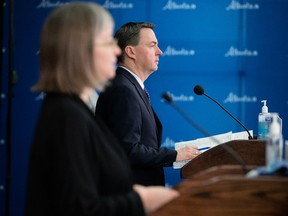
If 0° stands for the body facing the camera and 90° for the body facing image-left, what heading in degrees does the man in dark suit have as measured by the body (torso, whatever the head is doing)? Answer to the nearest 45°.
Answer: approximately 270°

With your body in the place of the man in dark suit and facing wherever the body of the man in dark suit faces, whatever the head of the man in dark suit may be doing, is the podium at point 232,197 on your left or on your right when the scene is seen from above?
on your right

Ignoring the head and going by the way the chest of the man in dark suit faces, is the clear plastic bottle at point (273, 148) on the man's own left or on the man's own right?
on the man's own right

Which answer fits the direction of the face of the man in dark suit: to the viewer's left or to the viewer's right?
to the viewer's right
